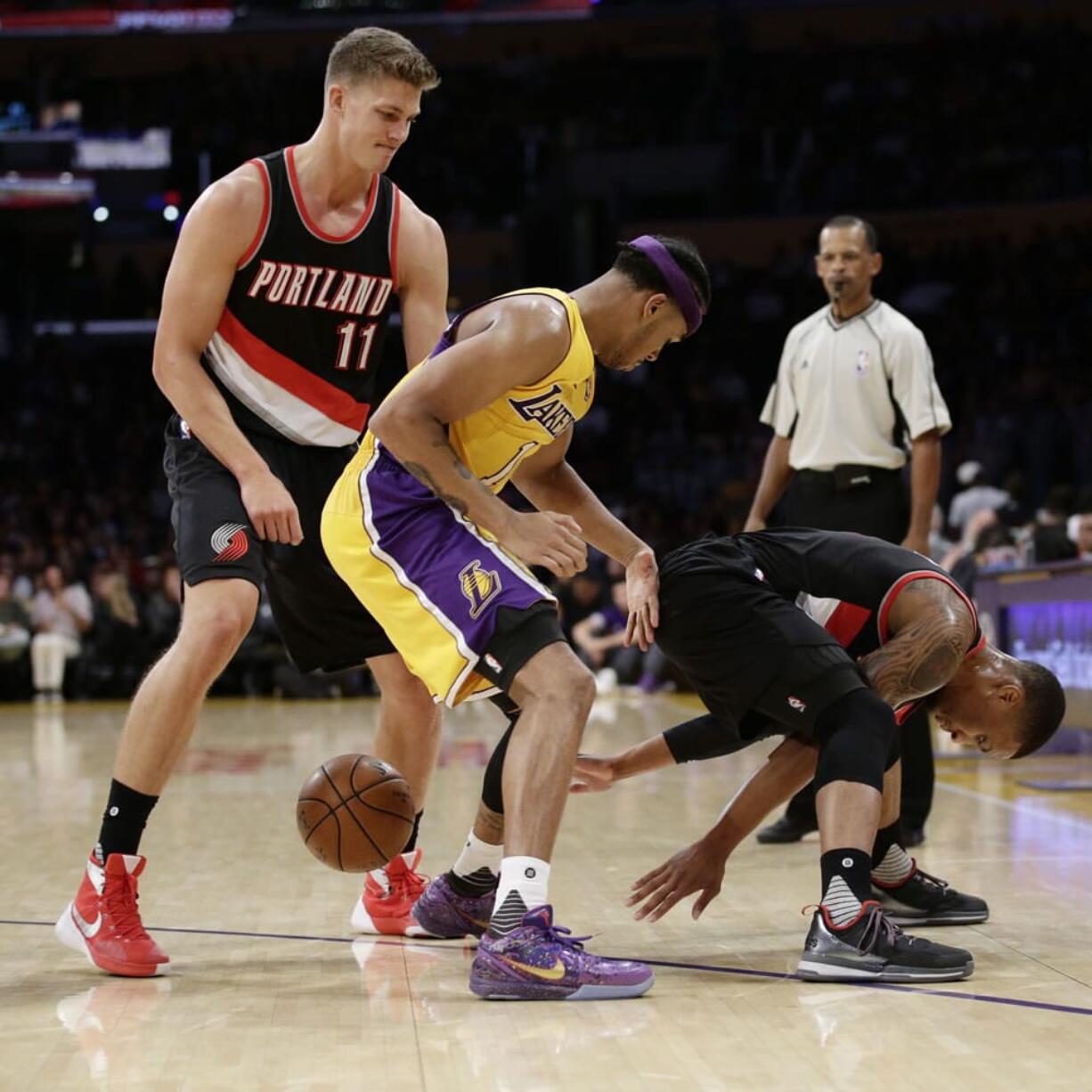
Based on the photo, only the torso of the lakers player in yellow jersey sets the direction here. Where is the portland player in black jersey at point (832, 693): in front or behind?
in front

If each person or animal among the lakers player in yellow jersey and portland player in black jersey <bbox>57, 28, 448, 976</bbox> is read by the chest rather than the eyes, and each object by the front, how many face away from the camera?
0

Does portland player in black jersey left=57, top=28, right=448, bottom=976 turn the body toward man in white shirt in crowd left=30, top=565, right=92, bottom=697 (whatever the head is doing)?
no

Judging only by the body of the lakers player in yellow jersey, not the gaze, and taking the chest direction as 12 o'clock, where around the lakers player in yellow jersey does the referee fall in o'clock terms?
The referee is roughly at 10 o'clock from the lakers player in yellow jersey.

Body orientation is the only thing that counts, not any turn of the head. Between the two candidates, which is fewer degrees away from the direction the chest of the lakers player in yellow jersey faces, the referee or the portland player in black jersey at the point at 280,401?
the referee

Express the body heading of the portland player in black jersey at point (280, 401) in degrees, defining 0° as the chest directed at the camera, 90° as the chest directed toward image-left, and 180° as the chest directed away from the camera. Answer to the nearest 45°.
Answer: approximately 315°

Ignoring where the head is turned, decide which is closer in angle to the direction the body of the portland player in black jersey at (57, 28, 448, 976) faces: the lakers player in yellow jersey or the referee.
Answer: the lakers player in yellow jersey

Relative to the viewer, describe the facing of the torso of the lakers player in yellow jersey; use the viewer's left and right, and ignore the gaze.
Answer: facing to the right of the viewer

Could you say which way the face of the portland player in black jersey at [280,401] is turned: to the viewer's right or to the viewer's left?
to the viewer's right

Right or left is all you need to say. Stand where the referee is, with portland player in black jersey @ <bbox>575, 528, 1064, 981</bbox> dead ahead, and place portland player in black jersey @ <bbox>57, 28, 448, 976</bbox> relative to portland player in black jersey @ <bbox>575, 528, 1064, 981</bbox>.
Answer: right

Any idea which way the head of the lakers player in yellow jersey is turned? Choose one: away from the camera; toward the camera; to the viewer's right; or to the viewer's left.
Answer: to the viewer's right

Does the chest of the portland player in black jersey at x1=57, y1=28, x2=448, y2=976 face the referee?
no

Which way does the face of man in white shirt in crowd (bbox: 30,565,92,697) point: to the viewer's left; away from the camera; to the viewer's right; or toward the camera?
toward the camera
